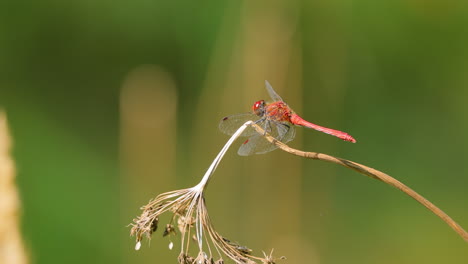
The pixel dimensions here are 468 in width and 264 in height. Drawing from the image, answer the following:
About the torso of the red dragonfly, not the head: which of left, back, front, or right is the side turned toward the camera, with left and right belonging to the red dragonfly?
left

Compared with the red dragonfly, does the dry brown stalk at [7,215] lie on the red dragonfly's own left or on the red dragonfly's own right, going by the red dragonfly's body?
on the red dragonfly's own left
